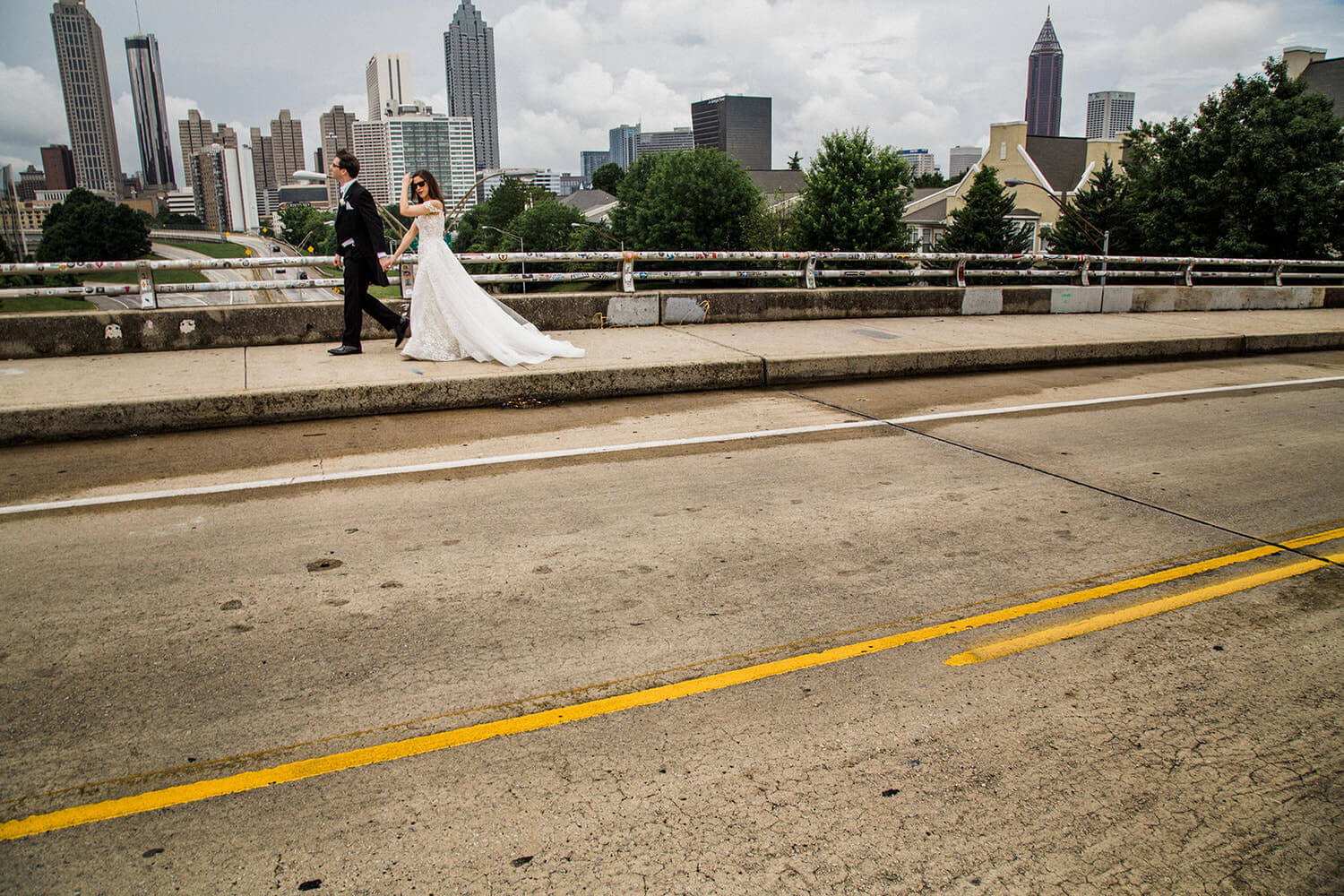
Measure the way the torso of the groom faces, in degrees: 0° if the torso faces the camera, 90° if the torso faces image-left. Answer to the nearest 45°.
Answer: approximately 90°

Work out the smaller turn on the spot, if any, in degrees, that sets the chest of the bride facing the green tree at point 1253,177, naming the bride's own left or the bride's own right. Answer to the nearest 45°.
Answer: approximately 135° to the bride's own right

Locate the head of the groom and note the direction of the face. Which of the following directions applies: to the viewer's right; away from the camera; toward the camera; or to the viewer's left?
to the viewer's left

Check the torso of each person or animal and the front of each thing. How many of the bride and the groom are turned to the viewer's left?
2

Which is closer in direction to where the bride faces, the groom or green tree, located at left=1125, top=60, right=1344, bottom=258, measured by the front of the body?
the groom

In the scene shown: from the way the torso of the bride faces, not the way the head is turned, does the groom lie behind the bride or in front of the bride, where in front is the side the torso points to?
in front

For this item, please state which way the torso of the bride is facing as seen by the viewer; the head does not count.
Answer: to the viewer's left
